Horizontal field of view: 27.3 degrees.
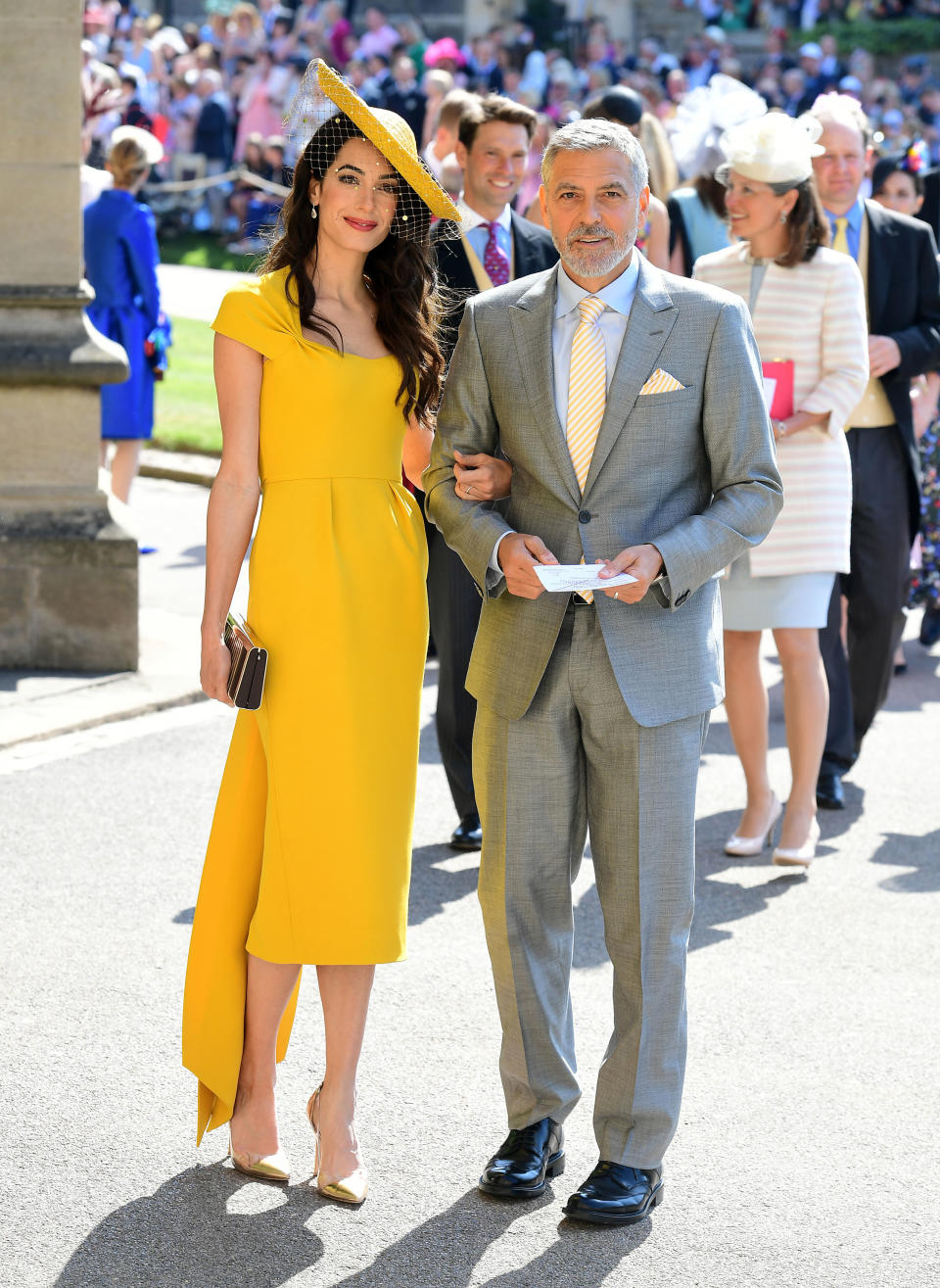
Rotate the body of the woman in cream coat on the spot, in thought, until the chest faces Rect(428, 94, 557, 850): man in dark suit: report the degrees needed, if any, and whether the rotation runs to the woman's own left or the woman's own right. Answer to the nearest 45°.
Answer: approximately 45° to the woman's own right

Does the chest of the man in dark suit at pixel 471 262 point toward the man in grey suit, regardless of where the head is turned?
yes

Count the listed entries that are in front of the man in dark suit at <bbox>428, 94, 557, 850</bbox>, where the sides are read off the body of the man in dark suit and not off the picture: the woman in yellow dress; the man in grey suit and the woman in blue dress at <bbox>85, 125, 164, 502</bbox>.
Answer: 2

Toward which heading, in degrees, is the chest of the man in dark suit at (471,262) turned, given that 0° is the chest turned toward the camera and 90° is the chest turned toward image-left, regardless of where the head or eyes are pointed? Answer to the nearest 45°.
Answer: approximately 0°

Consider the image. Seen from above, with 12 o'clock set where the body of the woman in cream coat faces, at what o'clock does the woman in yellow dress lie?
The woman in yellow dress is roughly at 11 o'clock from the woman in cream coat.

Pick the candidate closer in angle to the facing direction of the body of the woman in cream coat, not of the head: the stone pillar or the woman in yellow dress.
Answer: the woman in yellow dress

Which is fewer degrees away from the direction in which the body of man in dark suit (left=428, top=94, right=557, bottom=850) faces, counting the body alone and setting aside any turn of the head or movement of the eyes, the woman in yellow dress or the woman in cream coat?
the woman in yellow dress

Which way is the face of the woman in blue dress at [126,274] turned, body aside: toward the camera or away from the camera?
away from the camera

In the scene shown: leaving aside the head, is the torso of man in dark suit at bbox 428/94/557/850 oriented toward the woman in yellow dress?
yes

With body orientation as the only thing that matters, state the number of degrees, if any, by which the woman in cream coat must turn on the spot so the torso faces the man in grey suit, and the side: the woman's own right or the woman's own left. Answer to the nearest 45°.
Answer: approximately 45° to the woman's own left

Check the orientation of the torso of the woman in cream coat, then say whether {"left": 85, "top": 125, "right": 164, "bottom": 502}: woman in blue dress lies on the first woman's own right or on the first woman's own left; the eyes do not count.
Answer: on the first woman's own right

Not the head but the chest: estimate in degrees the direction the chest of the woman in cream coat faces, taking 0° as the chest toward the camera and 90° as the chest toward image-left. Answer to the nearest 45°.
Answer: approximately 45°

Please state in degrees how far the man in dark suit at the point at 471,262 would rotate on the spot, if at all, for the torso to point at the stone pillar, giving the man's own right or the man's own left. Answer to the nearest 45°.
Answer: approximately 135° to the man's own right

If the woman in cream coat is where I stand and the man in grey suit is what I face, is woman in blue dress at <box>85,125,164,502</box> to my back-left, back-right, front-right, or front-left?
back-right
